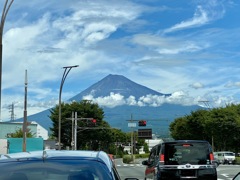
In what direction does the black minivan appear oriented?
away from the camera
